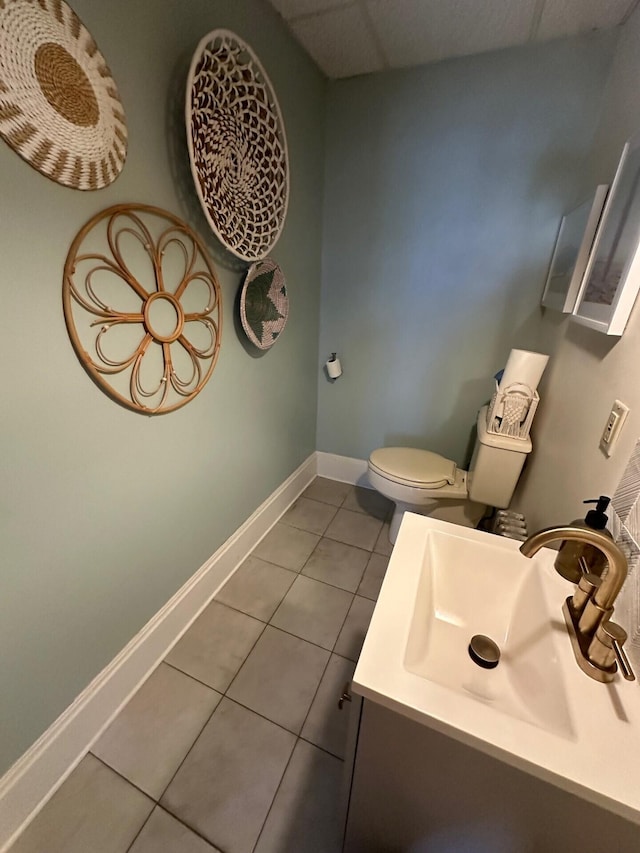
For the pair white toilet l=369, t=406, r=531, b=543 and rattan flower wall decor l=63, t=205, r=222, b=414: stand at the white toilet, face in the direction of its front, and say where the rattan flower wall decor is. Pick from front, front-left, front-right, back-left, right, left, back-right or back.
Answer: front-left

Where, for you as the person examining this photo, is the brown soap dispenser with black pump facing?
facing to the left of the viewer

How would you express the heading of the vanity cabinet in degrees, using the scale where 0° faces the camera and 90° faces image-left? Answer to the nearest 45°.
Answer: approximately 90°

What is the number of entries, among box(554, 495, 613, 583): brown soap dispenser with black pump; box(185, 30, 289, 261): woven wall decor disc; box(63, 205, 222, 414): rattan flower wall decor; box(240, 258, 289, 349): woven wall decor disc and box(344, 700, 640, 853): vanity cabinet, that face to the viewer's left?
2

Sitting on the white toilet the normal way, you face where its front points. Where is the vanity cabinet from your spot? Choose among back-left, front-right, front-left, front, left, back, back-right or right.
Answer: left

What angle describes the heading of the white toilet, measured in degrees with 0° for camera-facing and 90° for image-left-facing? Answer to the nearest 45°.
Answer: approximately 90°

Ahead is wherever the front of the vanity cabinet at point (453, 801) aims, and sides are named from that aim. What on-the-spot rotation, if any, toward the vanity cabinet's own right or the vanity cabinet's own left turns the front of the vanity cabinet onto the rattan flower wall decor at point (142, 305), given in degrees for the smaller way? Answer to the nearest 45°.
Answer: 0° — it already faces it

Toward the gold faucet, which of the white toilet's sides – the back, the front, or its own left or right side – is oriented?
left

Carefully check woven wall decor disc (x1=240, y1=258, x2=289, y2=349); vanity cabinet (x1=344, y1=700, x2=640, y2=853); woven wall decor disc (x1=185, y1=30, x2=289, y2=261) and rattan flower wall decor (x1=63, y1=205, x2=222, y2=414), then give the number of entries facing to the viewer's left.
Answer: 1

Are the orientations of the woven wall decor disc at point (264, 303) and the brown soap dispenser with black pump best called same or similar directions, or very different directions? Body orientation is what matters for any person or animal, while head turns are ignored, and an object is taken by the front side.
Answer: very different directions

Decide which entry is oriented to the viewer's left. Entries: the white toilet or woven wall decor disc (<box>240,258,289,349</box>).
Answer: the white toilet

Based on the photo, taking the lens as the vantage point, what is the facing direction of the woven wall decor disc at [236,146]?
facing the viewer and to the right of the viewer

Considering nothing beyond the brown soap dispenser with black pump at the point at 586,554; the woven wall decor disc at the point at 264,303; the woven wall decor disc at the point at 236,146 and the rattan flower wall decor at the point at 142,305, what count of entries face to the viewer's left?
1

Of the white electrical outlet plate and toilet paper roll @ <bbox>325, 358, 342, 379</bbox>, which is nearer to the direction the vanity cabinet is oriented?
the toilet paper roll
